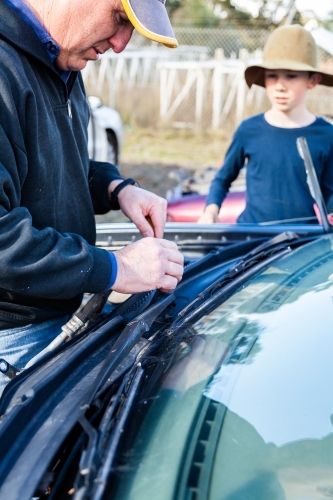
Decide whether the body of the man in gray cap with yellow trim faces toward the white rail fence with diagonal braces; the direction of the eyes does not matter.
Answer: no

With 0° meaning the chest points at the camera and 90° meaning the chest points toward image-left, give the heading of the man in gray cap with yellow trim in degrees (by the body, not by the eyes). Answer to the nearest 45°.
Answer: approximately 270°

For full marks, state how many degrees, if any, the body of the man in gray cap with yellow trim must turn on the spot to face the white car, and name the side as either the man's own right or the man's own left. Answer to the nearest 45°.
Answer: approximately 90° to the man's own left

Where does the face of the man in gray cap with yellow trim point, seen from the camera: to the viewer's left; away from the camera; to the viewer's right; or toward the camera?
to the viewer's right

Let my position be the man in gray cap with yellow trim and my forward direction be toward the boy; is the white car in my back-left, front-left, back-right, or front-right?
front-left

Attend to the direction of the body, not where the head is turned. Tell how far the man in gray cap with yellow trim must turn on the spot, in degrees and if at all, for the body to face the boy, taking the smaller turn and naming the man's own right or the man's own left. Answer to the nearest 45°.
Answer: approximately 45° to the man's own left

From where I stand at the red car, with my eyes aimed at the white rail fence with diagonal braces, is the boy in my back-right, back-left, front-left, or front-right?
back-right

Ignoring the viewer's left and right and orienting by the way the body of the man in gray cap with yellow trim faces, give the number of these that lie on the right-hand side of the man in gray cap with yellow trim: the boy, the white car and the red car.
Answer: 0

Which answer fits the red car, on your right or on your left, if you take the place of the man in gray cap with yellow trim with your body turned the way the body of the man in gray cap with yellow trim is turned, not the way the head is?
on your left
